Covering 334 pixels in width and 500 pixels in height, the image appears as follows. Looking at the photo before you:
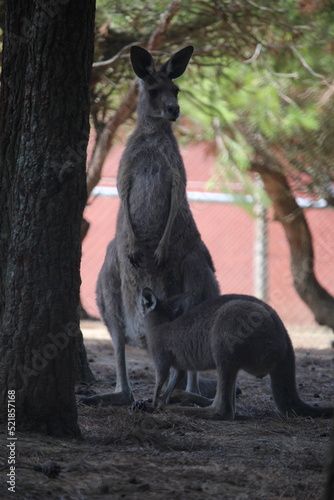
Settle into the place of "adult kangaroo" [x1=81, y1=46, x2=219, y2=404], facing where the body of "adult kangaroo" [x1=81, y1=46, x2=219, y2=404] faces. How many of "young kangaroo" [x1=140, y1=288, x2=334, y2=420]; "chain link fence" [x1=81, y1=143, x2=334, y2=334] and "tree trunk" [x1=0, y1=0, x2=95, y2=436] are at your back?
1

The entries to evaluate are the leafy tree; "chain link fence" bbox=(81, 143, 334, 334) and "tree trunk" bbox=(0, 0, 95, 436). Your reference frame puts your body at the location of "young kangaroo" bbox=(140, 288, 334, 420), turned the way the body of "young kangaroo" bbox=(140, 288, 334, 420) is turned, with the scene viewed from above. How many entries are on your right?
2

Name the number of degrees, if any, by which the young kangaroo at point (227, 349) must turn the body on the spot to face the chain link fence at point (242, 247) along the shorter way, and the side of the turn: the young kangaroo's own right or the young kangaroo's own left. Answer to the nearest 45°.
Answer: approximately 90° to the young kangaroo's own right

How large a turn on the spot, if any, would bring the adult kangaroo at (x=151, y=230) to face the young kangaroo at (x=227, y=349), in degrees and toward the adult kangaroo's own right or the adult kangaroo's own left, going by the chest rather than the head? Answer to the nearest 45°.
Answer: approximately 45° to the adult kangaroo's own left

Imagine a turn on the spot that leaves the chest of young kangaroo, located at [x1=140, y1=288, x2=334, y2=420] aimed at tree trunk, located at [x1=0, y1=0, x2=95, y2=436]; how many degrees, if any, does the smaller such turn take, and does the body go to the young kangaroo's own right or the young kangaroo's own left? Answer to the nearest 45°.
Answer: approximately 45° to the young kangaroo's own left

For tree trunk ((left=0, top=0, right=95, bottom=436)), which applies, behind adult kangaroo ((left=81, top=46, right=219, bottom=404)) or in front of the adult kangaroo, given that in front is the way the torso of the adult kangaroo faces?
in front

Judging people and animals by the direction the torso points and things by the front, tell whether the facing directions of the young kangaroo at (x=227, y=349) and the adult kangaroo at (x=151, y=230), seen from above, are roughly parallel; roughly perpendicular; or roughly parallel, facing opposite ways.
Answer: roughly perpendicular

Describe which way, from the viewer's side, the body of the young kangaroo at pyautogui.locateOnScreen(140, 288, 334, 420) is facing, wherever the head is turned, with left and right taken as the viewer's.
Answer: facing to the left of the viewer

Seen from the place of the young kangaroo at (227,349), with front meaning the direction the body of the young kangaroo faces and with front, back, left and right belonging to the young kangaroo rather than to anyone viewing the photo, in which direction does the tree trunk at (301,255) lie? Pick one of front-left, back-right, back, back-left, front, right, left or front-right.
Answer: right

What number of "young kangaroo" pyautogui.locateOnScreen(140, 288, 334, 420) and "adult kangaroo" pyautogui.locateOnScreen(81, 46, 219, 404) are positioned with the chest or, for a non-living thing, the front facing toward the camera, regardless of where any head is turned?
1

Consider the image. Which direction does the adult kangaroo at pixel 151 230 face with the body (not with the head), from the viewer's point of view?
toward the camera

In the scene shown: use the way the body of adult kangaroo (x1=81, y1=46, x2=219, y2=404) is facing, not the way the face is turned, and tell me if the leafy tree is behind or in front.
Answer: behind
